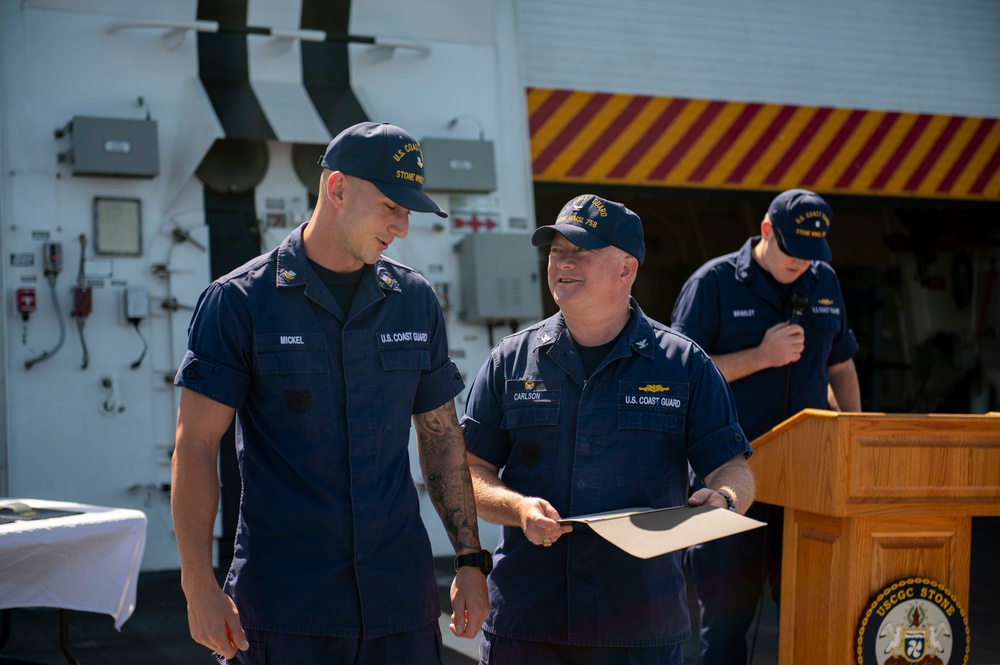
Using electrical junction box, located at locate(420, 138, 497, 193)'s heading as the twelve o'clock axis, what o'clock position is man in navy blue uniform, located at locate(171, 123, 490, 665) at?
The man in navy blue uniform is roughly at 12 o'clock from the electrical junction box.

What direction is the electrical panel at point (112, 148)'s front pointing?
toward the camera

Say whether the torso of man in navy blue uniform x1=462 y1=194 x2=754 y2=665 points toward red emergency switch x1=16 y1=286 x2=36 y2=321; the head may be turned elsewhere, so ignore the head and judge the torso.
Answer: no

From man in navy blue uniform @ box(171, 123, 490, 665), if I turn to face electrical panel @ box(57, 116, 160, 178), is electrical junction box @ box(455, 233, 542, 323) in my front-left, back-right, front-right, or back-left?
front-right

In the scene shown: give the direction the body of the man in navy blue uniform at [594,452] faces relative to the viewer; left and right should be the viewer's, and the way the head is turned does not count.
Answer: facing the viewer

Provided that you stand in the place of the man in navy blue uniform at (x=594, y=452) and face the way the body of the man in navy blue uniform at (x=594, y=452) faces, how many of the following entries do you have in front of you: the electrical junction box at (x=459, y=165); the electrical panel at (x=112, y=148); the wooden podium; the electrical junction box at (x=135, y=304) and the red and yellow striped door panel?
0

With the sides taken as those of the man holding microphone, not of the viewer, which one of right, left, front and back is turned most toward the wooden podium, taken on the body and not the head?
front

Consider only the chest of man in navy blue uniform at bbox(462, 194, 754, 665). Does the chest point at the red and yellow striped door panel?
no

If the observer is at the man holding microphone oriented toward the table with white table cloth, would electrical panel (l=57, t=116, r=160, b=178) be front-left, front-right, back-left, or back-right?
front-right

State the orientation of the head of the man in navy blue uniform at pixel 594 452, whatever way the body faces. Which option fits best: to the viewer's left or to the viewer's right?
to the viewer's left

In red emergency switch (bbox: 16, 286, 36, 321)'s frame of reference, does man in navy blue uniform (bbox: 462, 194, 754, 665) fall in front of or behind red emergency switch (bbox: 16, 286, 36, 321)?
in front

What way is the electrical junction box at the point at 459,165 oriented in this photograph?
toward the camera

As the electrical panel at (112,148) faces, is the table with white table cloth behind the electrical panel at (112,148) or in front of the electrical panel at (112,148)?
in front

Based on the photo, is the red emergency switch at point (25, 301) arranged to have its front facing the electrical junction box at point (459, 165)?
no

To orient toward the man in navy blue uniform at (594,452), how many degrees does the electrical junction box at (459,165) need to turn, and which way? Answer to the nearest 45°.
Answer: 0° — it already faces them

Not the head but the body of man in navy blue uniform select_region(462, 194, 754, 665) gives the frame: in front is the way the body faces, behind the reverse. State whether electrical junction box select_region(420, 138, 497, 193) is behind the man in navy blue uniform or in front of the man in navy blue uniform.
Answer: behind

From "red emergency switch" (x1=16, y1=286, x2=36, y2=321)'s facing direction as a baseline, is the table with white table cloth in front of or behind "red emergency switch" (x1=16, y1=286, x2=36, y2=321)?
in front
